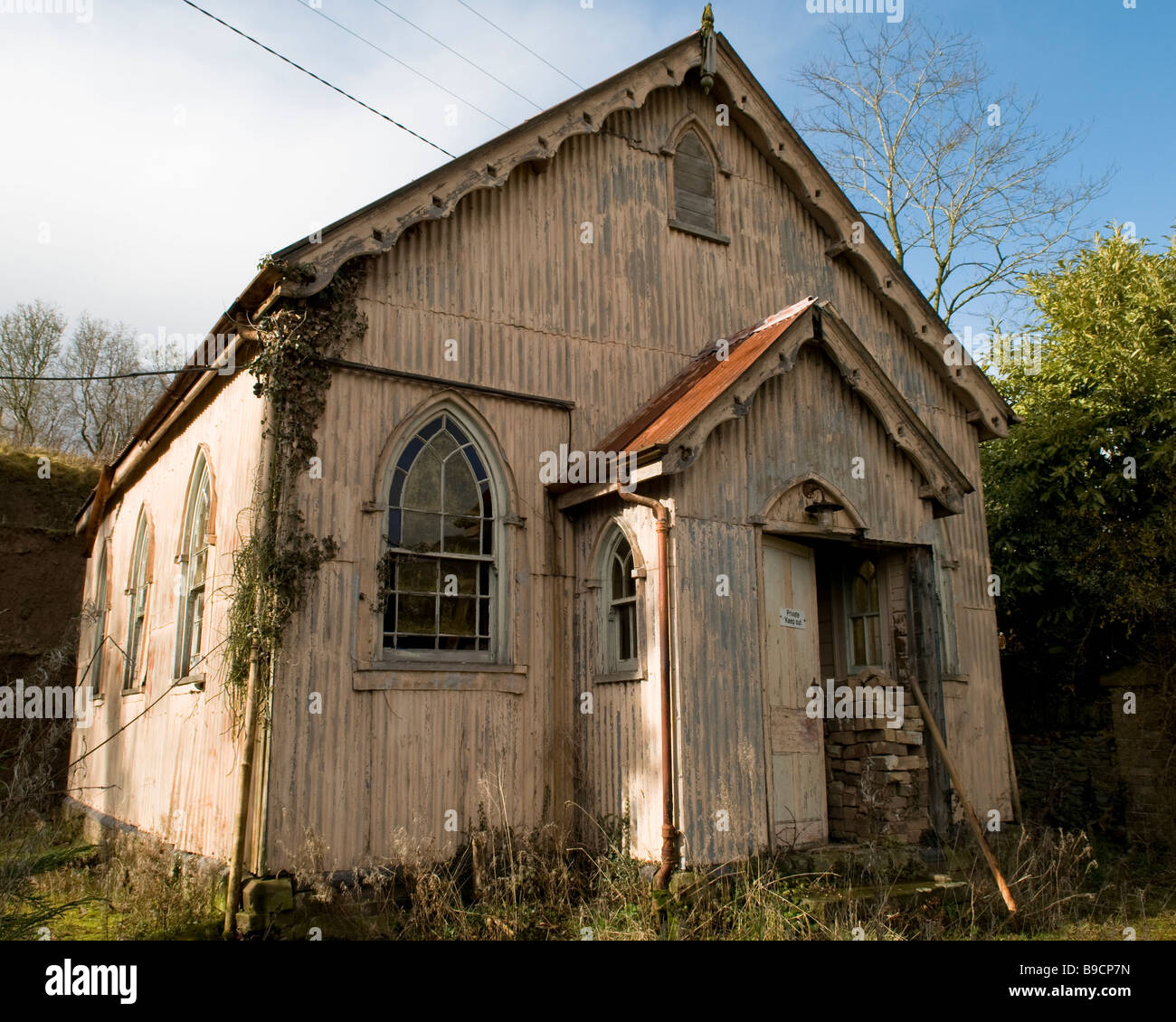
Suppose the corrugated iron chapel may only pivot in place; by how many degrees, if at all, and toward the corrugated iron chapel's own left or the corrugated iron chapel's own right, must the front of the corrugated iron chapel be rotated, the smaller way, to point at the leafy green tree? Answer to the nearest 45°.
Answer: approximately 90° to the corrugated iron chapel's own left

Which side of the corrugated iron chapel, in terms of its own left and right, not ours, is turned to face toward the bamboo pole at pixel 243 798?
right

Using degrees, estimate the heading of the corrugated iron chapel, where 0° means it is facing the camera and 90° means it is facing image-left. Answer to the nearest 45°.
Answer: approximately 315°

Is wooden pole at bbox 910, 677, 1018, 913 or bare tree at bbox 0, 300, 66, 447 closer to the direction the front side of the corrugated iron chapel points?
the wooden pole

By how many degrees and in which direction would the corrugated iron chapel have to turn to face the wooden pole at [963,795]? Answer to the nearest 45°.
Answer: approximately 45° to its left

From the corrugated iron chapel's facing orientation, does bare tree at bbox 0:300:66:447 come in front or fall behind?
behind
